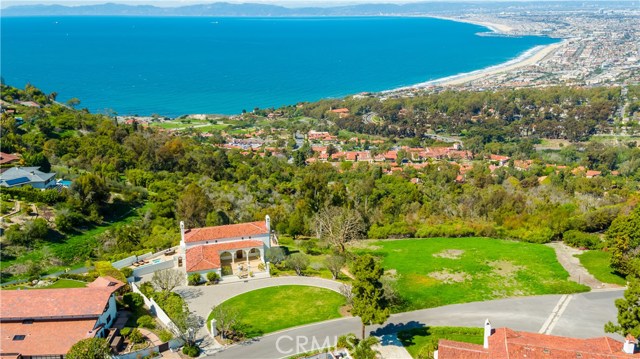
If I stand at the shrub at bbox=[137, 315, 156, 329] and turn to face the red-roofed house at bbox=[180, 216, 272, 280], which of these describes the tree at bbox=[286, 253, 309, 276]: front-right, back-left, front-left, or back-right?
front-right

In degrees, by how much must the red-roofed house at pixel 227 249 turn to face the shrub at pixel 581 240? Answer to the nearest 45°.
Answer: approximately 90° to its left

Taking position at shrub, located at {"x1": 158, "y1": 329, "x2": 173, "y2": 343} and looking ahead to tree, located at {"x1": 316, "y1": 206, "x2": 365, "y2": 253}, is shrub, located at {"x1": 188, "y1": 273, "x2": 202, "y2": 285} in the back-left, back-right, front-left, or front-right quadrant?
front-left

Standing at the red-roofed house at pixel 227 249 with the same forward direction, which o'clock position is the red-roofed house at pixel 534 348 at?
the red-roofed house at pixel 534 348 is roughly at 11 o'clock from the red-roofed house at pixel 227 249.

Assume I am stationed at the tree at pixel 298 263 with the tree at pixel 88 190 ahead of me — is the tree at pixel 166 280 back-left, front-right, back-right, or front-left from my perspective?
front-left

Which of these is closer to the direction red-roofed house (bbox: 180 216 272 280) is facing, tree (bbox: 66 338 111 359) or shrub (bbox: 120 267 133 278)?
the tree

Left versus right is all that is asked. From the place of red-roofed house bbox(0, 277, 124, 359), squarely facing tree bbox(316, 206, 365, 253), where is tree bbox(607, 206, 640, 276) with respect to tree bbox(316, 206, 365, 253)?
right

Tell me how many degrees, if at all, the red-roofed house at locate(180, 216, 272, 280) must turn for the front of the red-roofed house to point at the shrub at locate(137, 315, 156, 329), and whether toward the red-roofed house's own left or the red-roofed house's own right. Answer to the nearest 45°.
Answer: approximately 45° to the red-roofed house's own right

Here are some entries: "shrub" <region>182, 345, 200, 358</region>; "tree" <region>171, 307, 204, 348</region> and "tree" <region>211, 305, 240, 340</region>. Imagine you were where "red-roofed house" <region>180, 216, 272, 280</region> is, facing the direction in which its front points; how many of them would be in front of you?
3

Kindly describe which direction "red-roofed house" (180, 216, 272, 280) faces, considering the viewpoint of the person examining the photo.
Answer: facing the viewer

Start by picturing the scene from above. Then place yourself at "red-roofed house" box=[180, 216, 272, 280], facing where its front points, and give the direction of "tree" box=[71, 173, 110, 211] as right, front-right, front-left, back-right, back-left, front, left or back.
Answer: back-right

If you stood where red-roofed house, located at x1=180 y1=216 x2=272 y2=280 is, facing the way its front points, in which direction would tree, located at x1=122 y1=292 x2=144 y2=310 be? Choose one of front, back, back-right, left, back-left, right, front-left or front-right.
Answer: front-right

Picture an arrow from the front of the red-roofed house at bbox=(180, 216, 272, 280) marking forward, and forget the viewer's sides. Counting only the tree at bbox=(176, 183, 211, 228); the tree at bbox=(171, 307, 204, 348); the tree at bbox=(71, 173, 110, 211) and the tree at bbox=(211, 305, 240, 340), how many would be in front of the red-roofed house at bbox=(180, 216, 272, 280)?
2

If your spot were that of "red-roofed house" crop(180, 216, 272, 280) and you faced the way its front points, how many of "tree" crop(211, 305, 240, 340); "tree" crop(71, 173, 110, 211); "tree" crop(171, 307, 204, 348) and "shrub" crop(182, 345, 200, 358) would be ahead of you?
3

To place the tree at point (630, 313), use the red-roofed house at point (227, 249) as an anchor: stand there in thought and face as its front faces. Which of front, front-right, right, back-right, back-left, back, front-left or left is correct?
front-left

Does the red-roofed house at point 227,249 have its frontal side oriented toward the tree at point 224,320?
yes

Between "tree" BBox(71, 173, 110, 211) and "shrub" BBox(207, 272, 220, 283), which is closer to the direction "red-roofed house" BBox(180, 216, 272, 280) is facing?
the shrub

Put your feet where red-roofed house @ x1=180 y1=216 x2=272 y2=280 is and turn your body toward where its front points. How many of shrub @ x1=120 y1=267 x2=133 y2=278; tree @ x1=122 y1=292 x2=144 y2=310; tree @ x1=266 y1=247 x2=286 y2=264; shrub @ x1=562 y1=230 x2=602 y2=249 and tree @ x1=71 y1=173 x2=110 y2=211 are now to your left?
2

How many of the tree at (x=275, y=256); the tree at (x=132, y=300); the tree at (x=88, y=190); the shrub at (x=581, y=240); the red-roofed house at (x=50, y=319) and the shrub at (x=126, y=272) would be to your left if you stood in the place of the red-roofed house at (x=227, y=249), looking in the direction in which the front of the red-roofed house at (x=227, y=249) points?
2

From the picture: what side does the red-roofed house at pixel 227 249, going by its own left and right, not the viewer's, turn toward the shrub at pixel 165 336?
front

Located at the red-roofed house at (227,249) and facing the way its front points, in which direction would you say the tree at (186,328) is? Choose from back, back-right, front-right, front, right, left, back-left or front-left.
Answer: front
